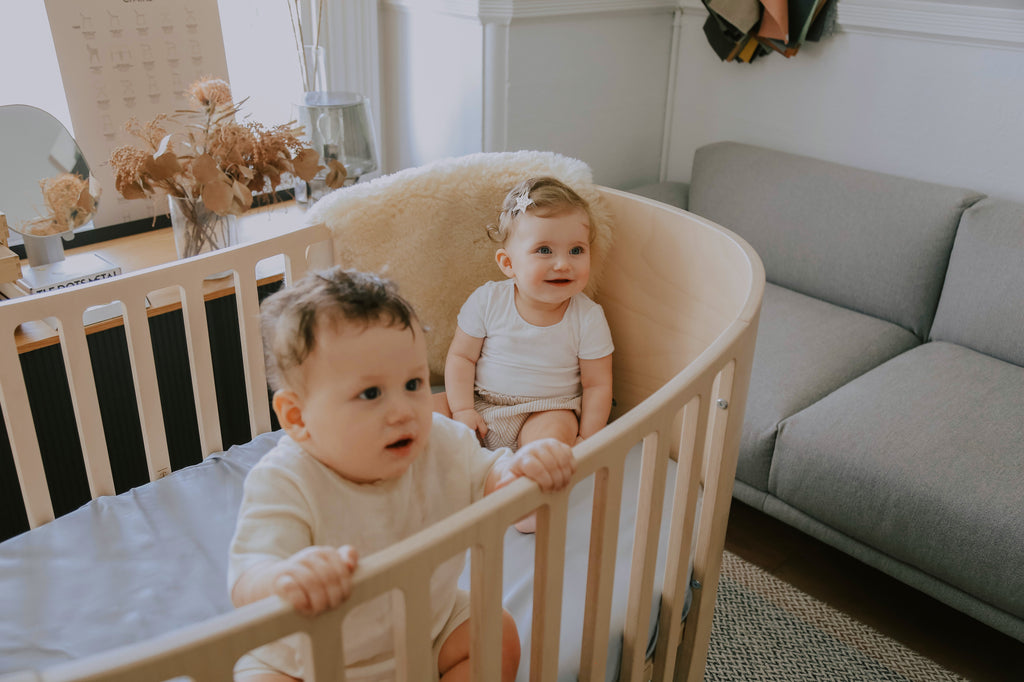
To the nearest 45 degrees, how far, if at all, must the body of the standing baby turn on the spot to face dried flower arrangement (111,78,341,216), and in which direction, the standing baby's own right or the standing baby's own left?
approximately 135° to the standing baby's own left

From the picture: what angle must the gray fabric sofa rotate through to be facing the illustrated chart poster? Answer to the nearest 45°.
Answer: approximately 45° to its right

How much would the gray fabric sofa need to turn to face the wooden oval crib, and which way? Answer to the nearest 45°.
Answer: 0° — it already faces it

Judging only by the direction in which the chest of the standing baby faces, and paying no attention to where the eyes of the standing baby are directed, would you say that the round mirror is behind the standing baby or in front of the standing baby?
behind

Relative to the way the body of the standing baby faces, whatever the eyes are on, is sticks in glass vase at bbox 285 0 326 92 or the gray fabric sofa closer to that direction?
the gray fabric sofa

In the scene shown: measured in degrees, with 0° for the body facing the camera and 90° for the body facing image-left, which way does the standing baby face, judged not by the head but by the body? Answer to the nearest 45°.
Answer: approximately 315°

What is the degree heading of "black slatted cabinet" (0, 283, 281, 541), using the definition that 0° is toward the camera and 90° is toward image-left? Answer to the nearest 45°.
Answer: approximately 315°
